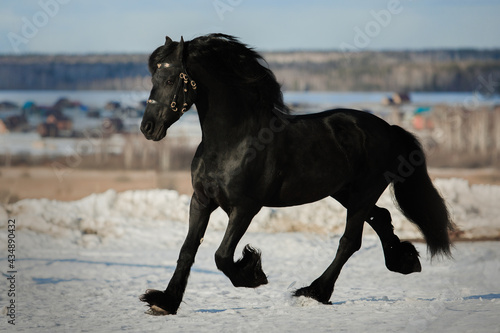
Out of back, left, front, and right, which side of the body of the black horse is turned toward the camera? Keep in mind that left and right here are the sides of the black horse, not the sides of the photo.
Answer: left
